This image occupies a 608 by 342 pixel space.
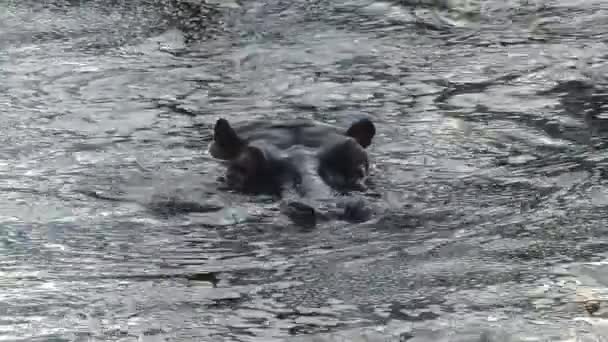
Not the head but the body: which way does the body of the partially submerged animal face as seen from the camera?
toward the camera
